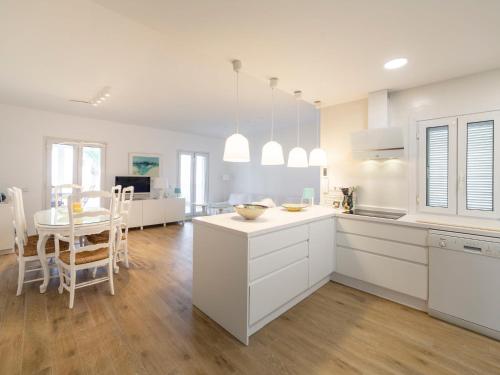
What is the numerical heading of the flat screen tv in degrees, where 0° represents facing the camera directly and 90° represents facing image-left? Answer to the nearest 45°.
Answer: approximately 0°

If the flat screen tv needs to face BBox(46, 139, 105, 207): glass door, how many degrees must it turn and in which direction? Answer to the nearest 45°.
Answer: approximately 90° to its right

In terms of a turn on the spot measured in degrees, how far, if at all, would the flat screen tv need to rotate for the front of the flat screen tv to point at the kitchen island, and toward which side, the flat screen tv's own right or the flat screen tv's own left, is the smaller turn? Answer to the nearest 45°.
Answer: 0° — it already faces it

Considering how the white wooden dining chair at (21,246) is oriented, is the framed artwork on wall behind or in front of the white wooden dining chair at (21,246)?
in front

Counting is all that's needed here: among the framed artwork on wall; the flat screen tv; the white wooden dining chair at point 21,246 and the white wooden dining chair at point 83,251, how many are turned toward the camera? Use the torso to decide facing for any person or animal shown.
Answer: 2

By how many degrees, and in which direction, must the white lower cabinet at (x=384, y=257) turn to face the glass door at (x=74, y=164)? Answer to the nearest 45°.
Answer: approximately 45° to its right

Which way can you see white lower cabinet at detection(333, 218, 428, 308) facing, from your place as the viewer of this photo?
facing the viewer and to the left of the viewer

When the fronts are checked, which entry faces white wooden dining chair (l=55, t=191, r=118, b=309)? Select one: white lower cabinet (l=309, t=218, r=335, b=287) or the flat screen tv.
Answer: the flat screen tv

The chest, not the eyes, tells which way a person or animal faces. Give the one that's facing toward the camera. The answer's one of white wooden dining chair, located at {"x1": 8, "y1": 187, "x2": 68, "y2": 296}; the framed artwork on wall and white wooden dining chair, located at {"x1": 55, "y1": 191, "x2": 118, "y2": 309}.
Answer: the framed artwork on wall

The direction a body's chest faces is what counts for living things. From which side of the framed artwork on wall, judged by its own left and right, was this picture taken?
front

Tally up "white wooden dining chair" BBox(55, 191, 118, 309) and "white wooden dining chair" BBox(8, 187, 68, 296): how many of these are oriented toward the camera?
0
